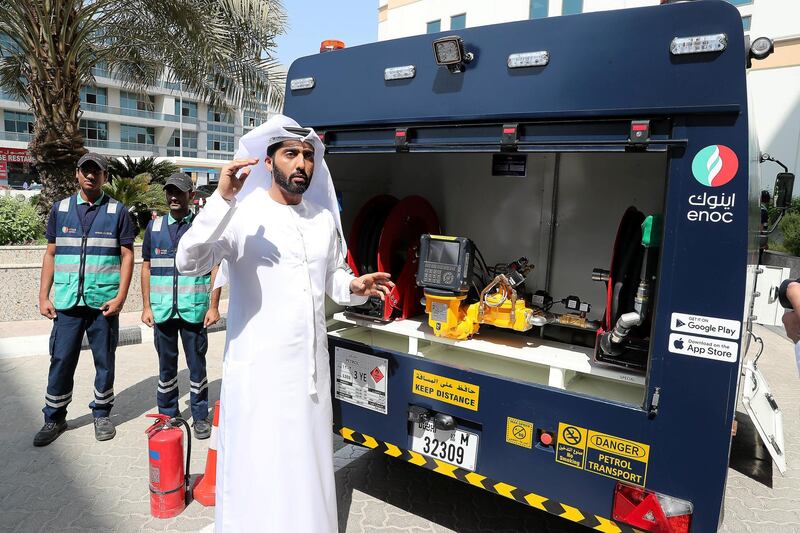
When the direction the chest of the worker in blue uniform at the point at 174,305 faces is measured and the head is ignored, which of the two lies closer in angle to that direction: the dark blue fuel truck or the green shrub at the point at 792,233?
the dark blue fuel truck

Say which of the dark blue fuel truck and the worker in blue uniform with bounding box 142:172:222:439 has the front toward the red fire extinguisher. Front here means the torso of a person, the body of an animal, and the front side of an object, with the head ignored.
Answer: the worker in blue uniform

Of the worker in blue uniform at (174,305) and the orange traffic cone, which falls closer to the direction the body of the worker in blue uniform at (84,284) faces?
the orange traffic cone

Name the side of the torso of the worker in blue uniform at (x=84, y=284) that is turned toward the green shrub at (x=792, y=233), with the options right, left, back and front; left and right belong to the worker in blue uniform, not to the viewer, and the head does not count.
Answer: left

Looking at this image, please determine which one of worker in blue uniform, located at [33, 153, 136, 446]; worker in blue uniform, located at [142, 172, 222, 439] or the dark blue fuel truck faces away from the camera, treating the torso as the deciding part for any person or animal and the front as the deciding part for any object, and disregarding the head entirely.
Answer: the dark blue fuel truck

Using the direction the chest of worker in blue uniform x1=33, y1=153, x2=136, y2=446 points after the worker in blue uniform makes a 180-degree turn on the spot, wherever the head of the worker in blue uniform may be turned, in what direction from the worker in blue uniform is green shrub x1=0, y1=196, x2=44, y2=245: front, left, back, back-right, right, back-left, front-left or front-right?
front

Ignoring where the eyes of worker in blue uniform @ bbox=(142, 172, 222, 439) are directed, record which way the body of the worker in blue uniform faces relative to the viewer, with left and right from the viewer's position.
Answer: facing the viewer

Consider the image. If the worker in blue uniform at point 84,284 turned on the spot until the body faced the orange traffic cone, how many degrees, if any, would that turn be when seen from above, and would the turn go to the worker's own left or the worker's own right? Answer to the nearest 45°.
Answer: approximately 45° to the worker's own left

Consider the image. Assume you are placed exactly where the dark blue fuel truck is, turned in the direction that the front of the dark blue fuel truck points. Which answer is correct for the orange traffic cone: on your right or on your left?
on your left

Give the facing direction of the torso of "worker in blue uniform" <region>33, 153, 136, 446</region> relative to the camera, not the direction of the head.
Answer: toward the camera

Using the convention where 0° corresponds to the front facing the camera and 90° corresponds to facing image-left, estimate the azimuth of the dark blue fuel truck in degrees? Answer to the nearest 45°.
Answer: approximately 180°

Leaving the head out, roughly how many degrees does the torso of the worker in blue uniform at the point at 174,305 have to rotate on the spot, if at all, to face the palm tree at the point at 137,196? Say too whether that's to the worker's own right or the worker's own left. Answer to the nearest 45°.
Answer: approximately 180°

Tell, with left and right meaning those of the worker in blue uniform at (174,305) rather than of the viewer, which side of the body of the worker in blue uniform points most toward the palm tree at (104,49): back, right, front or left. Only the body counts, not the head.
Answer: back

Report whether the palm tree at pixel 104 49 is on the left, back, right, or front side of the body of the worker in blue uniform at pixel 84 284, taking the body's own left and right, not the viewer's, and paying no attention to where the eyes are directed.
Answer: back
